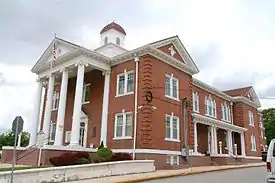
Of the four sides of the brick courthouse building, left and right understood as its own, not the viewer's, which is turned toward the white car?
left

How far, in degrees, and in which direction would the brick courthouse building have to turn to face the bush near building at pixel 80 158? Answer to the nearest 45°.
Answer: approximately 45° to its left

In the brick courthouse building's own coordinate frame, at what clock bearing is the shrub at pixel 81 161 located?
The shrub is roughly at 11 o'clock from the brick courthouse building.

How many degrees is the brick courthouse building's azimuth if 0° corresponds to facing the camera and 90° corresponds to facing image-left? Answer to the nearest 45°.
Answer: approximately 45°

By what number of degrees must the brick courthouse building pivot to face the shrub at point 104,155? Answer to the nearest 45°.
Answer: approximately 45° to its left
